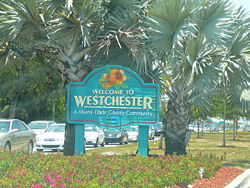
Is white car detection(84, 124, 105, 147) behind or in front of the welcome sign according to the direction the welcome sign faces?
behind

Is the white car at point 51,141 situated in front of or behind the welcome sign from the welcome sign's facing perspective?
behind

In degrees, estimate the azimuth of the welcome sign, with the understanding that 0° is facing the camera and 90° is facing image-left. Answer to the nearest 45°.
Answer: approximately 0°

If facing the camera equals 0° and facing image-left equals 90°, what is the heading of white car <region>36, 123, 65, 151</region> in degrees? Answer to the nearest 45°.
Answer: approximately 45°

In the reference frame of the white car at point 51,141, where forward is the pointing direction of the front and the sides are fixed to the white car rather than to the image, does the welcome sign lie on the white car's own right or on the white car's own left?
on the white car's own left

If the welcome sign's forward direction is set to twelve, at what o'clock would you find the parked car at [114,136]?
The parked car is roughly at 6 o'clock from the welcome sign.
